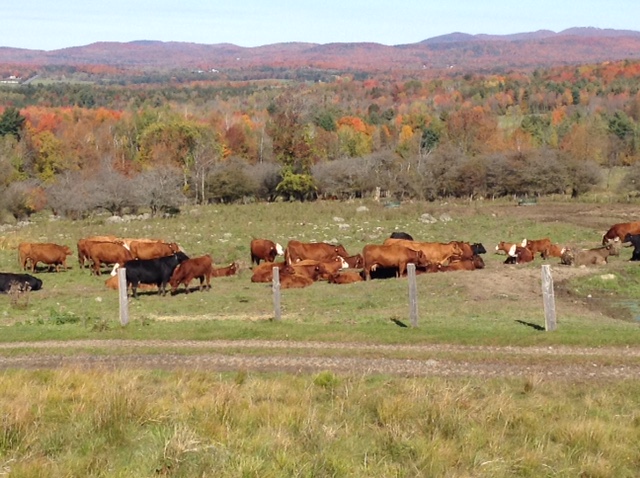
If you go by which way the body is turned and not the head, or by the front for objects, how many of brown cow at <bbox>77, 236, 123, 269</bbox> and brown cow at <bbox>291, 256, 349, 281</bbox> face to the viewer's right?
2

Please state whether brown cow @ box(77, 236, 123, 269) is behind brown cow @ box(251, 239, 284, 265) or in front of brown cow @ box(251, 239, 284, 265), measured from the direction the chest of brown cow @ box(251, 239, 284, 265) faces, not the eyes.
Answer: behind

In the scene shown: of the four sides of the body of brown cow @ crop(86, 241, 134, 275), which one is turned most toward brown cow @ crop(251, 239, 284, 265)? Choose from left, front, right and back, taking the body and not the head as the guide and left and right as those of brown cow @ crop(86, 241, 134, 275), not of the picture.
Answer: front

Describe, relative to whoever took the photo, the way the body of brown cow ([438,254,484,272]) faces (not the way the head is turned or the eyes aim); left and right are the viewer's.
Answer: facing to the right of the viewer

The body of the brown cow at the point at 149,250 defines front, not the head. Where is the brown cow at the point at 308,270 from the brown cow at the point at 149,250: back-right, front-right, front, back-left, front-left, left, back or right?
front-right

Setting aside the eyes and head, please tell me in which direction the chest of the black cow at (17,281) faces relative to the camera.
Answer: to the viewer's right

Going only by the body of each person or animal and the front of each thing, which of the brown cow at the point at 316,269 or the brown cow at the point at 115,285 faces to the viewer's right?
the brown cow at the point at 316,269

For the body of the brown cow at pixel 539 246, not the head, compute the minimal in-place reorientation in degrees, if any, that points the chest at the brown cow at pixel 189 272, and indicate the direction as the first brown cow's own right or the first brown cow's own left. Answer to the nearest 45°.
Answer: approximately 45° to the first brown cow's own left

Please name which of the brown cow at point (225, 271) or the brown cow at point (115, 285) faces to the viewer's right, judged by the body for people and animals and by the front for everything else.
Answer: the brown cow at point (225, 271)

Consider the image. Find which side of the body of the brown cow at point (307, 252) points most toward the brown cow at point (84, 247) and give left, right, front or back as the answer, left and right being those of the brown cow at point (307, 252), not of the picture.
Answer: back

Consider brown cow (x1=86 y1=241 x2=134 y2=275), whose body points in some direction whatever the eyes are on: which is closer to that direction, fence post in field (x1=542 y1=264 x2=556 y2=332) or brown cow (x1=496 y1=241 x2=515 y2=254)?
the brown cow

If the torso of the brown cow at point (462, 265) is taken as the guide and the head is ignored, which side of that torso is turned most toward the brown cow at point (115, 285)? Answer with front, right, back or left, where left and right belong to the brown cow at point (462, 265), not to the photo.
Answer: back
